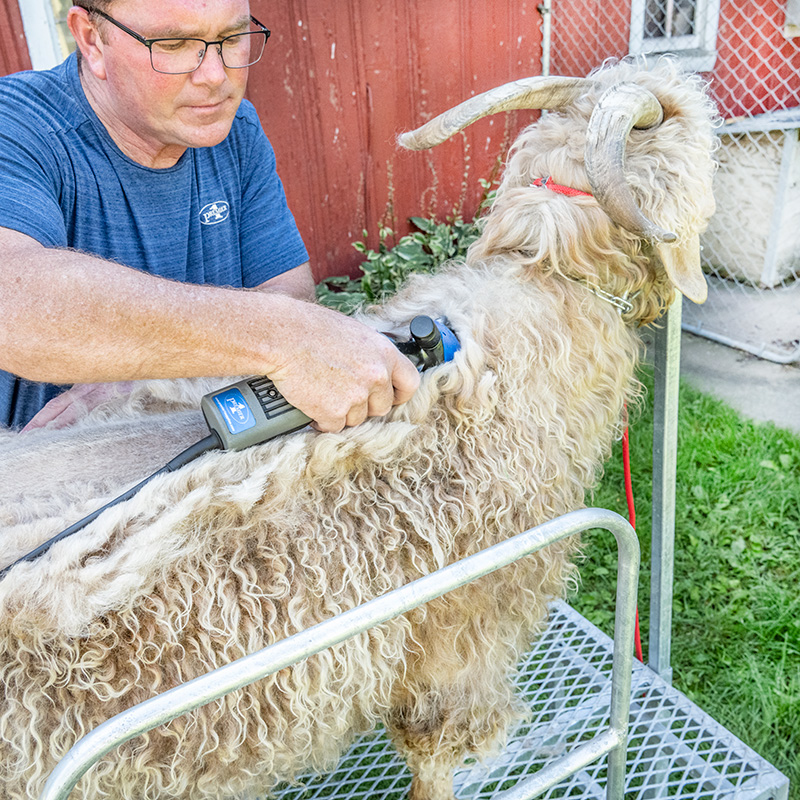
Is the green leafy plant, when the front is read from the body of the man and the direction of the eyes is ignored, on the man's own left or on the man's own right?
on the man's own left

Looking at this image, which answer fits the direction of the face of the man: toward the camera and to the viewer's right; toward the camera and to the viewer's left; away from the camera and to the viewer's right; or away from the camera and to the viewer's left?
toward the camera and to the viewer's right

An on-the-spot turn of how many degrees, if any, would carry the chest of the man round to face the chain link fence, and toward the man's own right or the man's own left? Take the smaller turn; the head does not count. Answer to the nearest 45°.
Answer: approximately 90° to the man's own left

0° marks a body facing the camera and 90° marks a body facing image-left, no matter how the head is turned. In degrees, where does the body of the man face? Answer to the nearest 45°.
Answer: approximately 315°
